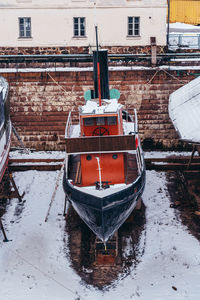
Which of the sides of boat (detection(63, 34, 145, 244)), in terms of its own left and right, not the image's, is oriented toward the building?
back

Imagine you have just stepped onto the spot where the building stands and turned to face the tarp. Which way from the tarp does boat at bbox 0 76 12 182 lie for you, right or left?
right

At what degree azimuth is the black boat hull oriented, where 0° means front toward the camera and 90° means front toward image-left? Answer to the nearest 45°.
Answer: approximately 0°

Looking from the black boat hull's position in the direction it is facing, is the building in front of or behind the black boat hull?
behind

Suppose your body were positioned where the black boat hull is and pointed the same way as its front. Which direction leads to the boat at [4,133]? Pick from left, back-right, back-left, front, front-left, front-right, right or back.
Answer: back-right

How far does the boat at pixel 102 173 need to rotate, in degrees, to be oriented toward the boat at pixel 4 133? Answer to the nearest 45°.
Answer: approximately 135° to its right
